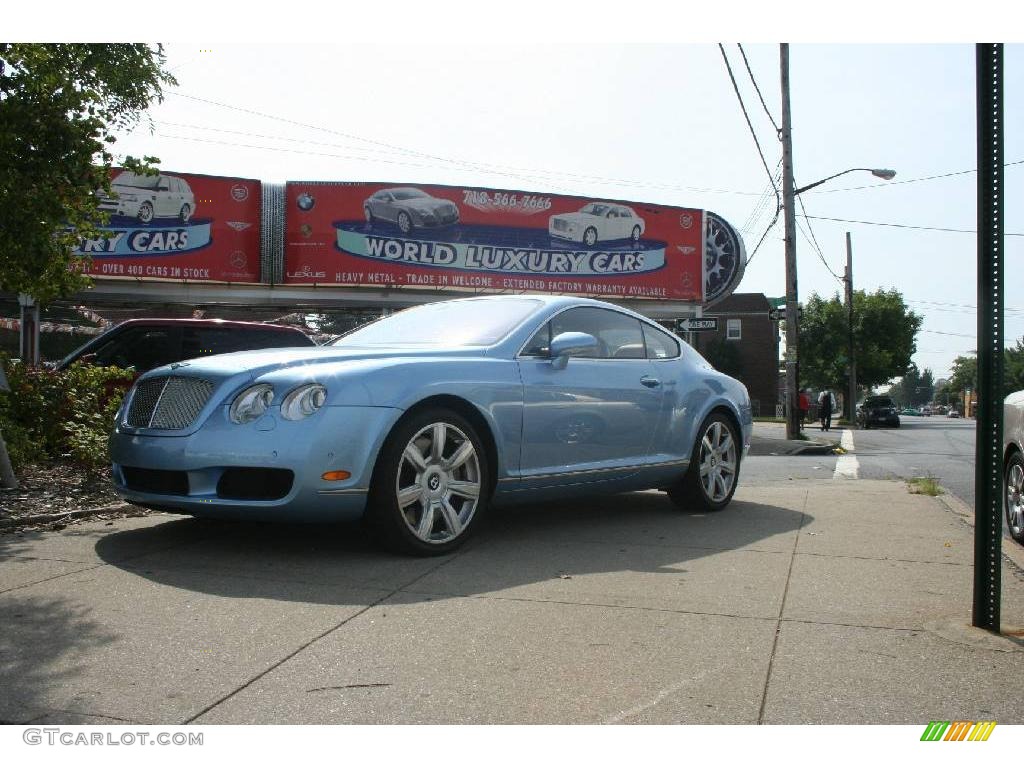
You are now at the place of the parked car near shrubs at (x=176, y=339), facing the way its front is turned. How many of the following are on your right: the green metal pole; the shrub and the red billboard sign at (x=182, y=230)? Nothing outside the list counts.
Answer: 1

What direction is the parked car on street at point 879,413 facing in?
toward the camera

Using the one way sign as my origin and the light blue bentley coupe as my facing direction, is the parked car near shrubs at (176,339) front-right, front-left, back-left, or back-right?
front-right

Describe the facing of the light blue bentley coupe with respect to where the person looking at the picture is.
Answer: facing the viewer and to the left of the viewer

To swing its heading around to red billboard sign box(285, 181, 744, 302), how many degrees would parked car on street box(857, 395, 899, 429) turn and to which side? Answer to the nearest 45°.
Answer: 0° — it already faces it

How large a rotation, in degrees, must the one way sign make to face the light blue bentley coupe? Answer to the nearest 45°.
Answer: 0° — it already faces it

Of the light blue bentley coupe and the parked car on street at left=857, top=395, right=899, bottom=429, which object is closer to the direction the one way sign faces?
the light blue bentley coupe

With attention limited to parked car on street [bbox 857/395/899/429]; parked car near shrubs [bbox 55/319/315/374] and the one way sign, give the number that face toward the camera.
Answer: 2

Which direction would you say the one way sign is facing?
toward the camera

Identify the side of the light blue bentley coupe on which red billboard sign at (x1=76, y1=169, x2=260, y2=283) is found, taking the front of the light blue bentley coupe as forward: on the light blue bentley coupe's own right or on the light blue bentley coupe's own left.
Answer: on the light blue bentley coupe's own right

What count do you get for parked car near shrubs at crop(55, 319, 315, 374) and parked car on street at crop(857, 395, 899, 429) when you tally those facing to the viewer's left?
1

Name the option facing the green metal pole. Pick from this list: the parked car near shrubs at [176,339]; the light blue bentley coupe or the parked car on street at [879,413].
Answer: the parked car on street at [879,413]

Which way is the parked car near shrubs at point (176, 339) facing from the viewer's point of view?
to the viewer's left

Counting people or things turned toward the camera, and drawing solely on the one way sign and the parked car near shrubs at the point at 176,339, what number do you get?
1

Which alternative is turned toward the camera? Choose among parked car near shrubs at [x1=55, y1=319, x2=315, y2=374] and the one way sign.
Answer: the one way sign

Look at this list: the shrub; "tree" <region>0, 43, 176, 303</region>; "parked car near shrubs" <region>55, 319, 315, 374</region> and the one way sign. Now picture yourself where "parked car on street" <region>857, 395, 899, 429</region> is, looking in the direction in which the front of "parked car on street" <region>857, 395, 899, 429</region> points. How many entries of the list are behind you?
0
